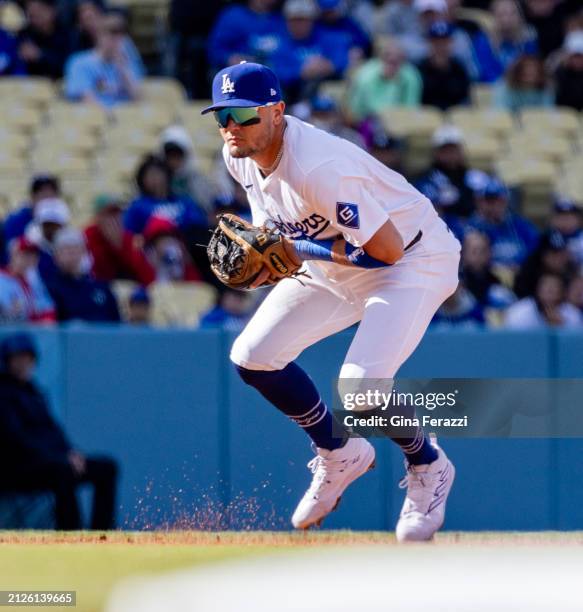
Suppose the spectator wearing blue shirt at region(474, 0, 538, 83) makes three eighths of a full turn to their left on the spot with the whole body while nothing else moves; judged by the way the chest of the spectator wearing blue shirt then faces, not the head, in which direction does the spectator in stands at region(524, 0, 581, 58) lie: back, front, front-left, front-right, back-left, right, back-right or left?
front

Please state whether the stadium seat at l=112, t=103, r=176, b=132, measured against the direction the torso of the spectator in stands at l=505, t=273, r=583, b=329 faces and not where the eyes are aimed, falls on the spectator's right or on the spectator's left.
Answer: on the spectator's right

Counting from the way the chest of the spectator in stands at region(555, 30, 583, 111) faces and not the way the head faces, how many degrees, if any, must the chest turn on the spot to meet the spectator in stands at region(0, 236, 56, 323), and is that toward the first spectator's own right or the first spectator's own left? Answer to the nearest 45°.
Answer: approximately 45° to the first spectator's own right

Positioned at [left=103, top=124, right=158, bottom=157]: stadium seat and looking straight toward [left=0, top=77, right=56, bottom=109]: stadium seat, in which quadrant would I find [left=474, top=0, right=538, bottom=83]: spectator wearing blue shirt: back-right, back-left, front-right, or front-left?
back-right

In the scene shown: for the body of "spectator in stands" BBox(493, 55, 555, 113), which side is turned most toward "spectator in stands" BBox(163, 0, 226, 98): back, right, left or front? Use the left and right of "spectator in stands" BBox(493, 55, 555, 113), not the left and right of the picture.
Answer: right
